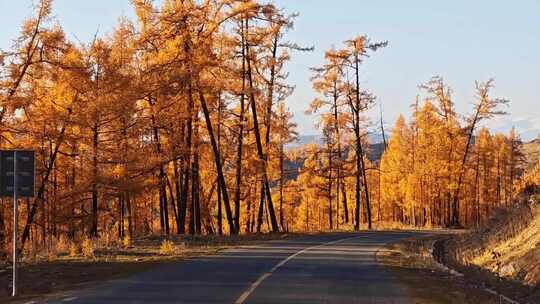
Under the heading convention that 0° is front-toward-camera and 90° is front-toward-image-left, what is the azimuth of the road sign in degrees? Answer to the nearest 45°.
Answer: approximately 180°
